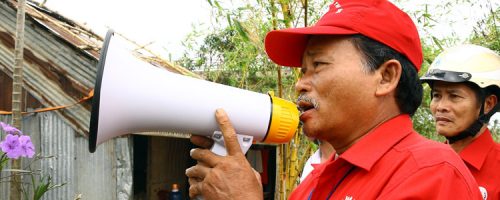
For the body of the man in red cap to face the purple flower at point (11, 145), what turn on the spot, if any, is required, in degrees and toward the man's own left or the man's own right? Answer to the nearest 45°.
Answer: approximately 45° to the man's own right

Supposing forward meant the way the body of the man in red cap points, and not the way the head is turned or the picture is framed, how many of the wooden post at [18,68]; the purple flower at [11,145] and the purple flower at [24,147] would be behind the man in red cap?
0

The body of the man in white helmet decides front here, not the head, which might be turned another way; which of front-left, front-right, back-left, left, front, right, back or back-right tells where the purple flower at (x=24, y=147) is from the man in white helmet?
front-right

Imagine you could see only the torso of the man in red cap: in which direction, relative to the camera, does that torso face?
to the viewer's left

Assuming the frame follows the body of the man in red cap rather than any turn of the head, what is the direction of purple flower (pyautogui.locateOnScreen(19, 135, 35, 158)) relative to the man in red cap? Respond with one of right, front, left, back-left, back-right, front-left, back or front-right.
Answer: front-right

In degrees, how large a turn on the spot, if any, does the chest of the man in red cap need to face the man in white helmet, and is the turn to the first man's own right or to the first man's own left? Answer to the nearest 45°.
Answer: approximately 135° to the first man's own right

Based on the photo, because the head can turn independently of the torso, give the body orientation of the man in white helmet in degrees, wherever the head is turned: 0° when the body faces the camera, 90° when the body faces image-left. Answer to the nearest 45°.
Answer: approximately 45°

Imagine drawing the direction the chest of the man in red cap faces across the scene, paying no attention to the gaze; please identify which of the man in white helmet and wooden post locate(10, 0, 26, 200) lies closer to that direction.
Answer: the wooden post

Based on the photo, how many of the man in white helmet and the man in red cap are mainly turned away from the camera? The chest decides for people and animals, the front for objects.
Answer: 0

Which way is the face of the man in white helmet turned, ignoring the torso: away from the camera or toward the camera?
toward the camera

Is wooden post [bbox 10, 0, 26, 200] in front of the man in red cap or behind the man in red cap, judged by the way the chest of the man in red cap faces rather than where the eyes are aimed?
in front

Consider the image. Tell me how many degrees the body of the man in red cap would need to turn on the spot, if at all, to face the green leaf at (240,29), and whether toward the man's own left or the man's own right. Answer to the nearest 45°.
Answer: approximately 90° to the man's own right

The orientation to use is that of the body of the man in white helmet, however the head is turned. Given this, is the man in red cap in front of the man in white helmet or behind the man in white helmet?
in front
